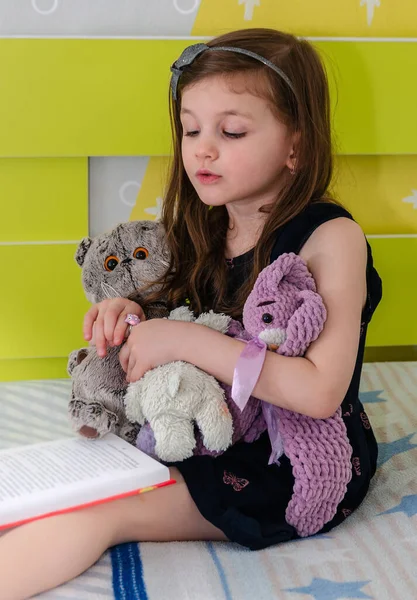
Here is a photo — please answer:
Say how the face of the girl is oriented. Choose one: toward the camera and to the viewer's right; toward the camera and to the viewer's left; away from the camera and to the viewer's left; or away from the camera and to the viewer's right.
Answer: toward the camera and to the viewer's left

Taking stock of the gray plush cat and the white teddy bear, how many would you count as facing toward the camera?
1

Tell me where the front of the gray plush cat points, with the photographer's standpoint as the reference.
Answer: facing the viewer

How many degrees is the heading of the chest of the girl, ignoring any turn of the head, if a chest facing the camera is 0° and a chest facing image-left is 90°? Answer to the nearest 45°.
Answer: approximately 45°
